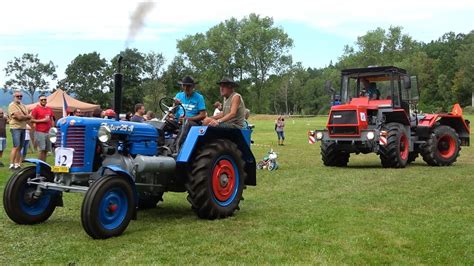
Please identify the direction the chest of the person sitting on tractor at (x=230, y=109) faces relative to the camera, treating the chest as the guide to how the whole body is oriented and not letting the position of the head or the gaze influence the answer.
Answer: to the viewer's left

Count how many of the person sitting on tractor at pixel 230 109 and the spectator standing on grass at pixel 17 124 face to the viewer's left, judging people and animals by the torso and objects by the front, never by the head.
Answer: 1

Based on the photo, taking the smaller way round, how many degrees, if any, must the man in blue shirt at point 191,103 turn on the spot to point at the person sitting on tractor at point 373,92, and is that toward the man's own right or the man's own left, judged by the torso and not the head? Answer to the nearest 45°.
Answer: approximately 180°

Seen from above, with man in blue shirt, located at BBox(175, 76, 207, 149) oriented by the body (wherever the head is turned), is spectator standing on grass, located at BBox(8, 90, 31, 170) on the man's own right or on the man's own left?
on the man's own right

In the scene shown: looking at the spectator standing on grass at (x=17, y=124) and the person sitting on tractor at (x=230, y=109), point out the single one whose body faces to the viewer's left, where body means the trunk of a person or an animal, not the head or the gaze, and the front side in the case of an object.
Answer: the person sitting on tractor

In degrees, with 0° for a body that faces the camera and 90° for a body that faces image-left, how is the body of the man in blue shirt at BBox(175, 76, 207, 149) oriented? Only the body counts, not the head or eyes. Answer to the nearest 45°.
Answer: approximately 45°

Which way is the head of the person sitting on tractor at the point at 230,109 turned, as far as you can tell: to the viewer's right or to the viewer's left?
to the viewer's left

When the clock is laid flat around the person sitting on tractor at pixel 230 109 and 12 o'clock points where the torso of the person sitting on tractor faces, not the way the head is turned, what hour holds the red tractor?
The red tractor is roughly at 4 o'clock from the person sitting on tractor.

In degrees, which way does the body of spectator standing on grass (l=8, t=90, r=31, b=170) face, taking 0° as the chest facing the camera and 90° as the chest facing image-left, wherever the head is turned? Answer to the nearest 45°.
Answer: approximately 315°

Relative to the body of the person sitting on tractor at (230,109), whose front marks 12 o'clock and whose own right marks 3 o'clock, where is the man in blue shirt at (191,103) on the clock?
The man in blue shirt is roughly at 12 o'clock from the person sitting on tractor.

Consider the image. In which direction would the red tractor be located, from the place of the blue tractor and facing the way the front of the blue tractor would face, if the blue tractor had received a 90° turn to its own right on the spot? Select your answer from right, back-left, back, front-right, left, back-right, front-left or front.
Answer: right

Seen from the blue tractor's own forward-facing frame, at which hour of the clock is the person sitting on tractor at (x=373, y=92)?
The person sitting on tractor is roughly at 6 o'clock from the blue tractor.

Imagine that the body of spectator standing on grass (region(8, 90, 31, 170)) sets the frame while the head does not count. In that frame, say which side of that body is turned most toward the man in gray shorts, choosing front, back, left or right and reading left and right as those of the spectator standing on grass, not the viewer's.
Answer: left
